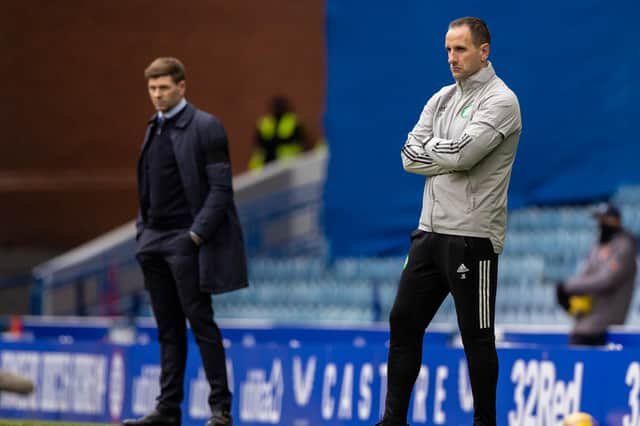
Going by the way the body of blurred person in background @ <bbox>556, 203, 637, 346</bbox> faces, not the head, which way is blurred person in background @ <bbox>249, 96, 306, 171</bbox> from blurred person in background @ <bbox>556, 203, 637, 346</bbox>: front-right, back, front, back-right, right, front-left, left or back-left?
right

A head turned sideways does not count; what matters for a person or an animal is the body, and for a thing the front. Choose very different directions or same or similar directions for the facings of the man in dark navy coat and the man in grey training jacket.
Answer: same or similar directions

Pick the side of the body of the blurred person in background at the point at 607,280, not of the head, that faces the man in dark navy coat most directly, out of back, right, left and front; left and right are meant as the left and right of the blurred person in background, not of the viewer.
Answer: front

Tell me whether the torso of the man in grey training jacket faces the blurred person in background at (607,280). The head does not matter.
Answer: no

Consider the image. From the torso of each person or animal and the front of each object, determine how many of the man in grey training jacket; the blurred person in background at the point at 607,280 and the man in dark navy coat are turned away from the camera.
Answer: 0

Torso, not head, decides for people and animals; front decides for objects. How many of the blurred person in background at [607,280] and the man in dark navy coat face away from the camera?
0

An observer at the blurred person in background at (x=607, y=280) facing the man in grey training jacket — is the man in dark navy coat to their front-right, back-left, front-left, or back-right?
front-right

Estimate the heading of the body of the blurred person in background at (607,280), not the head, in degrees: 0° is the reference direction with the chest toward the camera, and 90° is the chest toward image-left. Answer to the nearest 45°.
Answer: approximately 45°

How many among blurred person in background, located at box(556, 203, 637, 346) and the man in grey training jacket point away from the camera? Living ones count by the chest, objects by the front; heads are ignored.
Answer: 0

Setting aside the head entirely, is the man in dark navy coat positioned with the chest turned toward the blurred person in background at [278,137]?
no

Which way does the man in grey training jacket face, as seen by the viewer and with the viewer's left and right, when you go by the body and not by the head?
facing the viewer and to the left of the viewer

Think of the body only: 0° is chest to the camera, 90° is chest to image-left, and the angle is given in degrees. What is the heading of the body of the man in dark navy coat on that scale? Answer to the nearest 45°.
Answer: approximately 45°

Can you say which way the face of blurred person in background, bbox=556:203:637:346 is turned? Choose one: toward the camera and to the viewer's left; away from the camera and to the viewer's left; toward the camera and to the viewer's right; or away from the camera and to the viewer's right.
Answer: toward the camera and to the viewer's left

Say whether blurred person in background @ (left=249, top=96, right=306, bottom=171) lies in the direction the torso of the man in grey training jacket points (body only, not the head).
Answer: no

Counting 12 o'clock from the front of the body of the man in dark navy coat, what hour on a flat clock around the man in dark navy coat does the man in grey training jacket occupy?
The man in grey training jacket is roughly at 9 o'clock from the man in dark navy coat.
